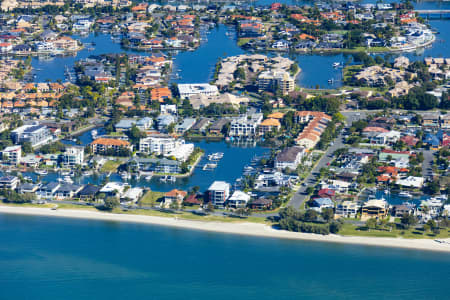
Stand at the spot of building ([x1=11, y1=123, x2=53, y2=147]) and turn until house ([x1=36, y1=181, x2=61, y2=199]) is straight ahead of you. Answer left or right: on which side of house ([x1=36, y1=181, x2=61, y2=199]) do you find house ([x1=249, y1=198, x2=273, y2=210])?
left

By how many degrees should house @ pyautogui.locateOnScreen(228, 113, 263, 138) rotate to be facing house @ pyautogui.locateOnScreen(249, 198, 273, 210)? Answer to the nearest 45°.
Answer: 0° — it already faces it

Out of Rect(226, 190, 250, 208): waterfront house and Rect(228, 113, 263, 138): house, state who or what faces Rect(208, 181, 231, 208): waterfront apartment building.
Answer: the house

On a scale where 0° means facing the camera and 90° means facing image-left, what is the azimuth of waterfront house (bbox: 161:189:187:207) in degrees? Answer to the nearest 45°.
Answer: approximately 0°

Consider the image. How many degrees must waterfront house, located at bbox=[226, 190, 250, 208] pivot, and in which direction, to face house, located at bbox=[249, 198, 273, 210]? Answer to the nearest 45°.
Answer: approximately 90° to its left

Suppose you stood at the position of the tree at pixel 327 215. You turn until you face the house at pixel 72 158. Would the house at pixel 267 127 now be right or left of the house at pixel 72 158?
right
